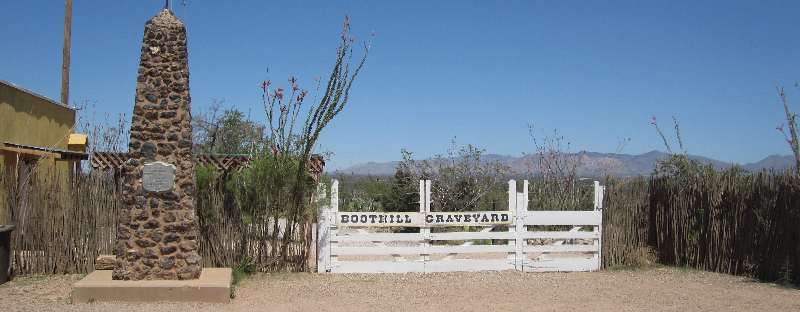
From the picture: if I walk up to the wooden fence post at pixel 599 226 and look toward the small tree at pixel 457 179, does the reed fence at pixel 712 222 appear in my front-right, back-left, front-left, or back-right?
back-right

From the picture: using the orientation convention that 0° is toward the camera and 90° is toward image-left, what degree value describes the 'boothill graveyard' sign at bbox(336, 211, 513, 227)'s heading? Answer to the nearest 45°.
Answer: approximately 0°

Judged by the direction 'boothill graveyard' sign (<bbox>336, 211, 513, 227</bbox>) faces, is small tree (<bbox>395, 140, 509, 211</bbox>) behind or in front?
behind

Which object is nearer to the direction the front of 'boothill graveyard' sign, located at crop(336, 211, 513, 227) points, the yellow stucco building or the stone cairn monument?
the stone cairn monument

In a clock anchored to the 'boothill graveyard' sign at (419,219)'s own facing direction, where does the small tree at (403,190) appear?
The small tree is roughly at 6 o'clock from the 'boothill graveyard' sign.

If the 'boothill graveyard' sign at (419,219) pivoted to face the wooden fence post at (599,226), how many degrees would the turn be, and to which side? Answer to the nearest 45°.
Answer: approximately 90° to its left

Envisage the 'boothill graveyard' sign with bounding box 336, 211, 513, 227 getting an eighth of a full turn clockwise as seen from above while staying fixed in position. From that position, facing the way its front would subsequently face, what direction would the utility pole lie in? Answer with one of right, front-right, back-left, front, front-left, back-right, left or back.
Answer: right

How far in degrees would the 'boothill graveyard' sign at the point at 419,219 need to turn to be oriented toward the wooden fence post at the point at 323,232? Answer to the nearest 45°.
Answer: approximately 90° to its right

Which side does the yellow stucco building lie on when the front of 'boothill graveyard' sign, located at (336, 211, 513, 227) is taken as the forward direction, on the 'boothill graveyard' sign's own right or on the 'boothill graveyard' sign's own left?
on the 'boothill graveyard' sign's own right
